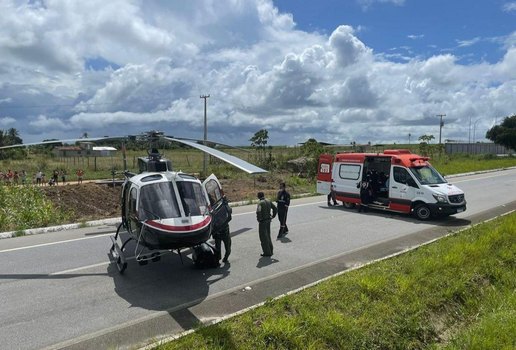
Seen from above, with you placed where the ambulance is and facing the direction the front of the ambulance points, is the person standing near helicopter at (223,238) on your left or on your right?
on your right

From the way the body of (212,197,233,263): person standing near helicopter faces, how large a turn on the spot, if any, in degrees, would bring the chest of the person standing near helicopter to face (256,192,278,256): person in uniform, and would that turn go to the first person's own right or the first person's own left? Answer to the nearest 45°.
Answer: approximately 135° to the first person's own right

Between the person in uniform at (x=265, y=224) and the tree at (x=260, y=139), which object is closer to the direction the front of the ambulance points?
the person in uniform

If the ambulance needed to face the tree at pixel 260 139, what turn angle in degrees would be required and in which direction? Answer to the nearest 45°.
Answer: approximately 180°

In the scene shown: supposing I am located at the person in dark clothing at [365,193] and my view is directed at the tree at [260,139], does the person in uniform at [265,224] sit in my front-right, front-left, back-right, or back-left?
back-left

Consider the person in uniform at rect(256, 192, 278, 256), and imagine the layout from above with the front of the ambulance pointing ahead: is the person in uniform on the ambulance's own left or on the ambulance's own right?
on the ambulance's own right

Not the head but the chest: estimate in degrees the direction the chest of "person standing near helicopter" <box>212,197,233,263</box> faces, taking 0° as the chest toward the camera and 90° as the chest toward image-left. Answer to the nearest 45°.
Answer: approximately 90°

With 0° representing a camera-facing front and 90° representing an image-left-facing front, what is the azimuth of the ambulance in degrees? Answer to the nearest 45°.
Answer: approximately 315°

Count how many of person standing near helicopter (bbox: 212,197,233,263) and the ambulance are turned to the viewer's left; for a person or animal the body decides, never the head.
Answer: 1

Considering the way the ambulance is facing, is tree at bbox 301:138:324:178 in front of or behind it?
behind

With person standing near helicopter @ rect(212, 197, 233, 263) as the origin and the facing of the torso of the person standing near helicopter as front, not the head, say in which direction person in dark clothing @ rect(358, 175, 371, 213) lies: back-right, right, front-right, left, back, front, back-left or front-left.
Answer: back-right

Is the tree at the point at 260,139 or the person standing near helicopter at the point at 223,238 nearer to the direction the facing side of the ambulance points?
the person standing near helicopter
